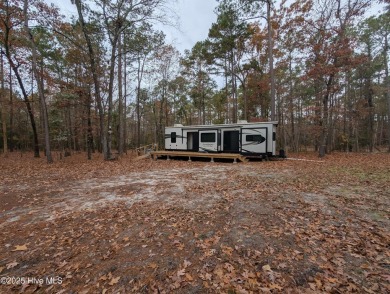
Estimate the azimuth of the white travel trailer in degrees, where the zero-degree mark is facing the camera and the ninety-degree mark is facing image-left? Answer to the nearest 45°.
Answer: approximately 315°
